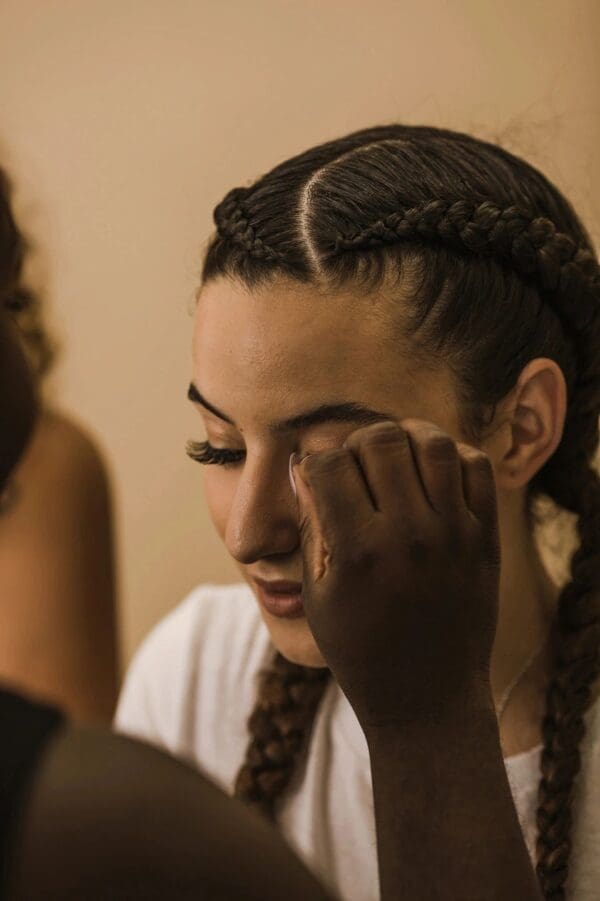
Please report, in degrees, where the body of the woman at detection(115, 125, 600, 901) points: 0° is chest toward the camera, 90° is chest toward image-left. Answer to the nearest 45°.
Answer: approximately 45°
